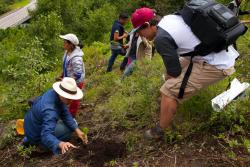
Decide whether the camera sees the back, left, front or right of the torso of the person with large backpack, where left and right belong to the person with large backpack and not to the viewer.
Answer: left

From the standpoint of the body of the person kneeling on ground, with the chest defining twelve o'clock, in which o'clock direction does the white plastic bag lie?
The white plastic bag is roughly at 11 o'clock from the person kneeling on ground.

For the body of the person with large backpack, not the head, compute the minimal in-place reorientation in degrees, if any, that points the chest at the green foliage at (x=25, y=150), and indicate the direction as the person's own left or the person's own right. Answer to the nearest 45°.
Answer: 0° — they already face it

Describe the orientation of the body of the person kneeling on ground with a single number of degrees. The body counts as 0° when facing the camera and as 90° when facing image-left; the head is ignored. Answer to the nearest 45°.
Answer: approximately 315°
